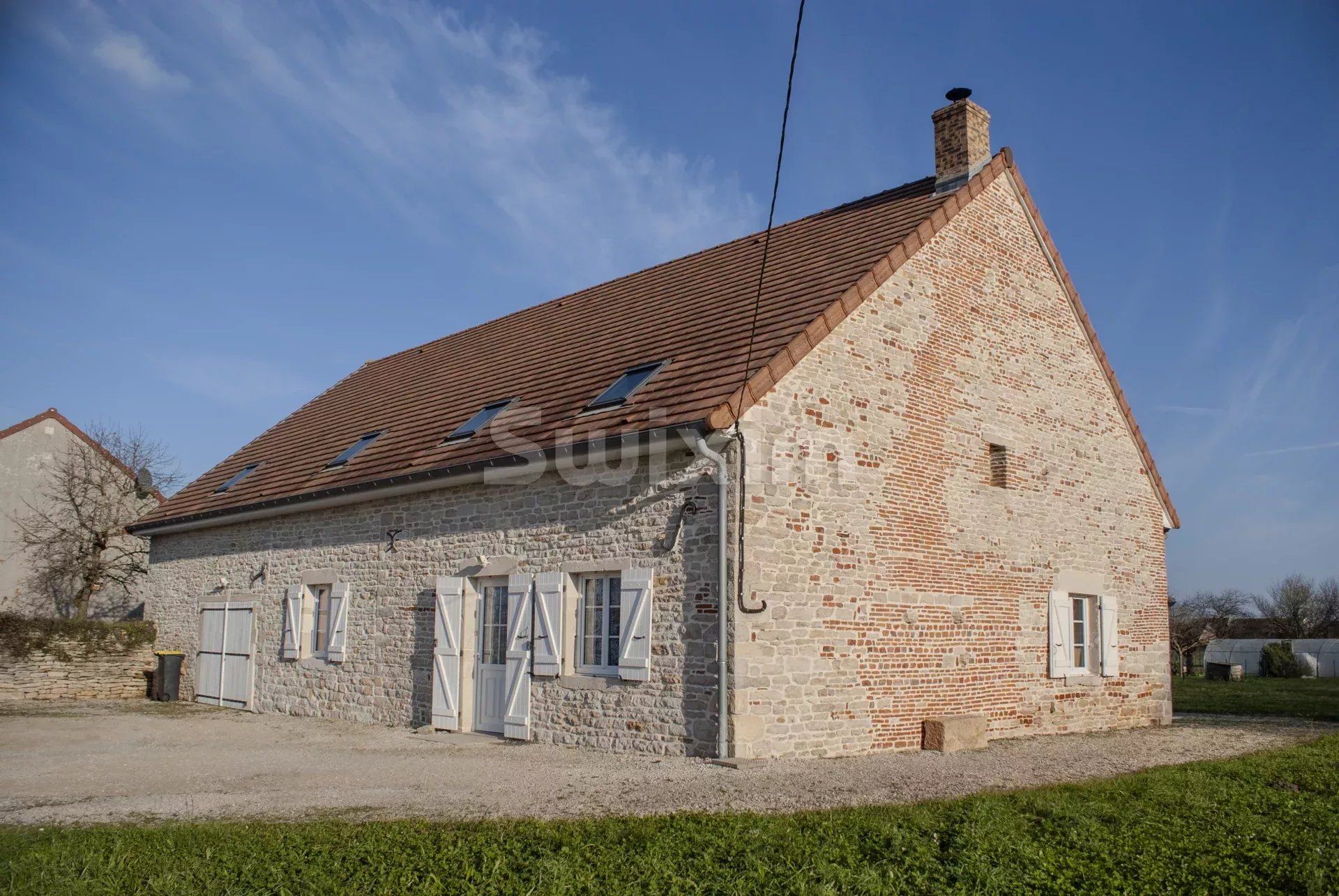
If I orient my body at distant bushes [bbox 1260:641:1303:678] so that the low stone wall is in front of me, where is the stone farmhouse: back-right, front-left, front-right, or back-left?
front-left

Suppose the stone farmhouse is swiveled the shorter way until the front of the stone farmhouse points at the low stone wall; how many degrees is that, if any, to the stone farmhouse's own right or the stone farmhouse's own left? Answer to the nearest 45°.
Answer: approximately 90° to the stone farmhouse's own right

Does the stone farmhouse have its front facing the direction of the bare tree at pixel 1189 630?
no

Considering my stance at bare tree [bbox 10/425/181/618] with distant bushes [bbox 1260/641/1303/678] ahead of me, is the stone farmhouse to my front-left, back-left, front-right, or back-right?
front-right

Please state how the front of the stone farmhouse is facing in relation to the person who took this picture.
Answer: facing the viewer and to the left of the viewer

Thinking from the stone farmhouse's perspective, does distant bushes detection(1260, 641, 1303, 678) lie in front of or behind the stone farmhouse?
behind

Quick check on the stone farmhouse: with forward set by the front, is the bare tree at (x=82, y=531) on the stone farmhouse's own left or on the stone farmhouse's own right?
on the stone farmhouse's own right

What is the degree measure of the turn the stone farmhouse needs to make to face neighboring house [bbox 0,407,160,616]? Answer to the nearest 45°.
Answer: approximately 90° to its right
